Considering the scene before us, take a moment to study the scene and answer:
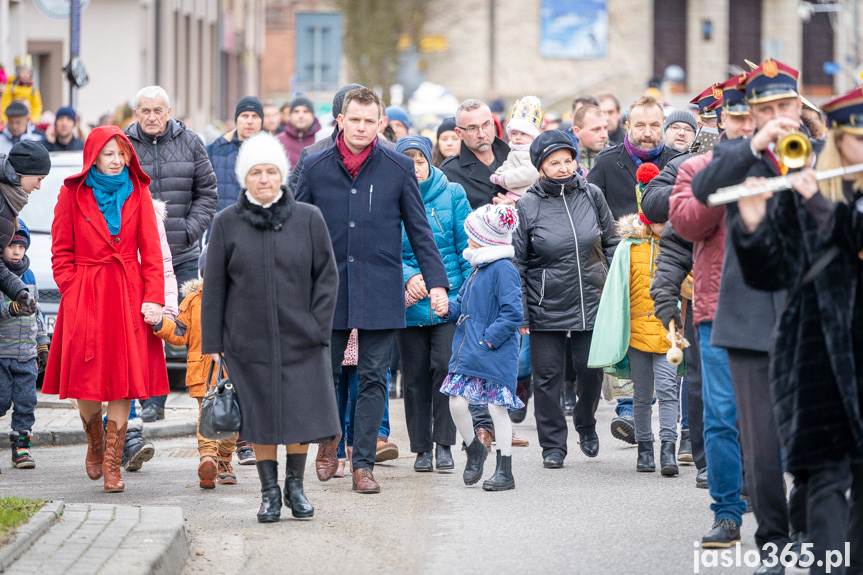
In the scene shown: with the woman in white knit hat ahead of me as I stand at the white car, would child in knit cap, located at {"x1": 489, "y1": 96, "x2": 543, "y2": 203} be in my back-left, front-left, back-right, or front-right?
front-left

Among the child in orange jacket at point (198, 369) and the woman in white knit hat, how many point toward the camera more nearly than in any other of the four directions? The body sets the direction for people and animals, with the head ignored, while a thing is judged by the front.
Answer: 2

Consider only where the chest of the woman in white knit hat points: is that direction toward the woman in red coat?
no

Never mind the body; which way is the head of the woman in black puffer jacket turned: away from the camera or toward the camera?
toward the camera

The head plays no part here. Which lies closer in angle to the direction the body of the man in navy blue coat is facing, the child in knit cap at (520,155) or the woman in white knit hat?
the woman in white knit hat

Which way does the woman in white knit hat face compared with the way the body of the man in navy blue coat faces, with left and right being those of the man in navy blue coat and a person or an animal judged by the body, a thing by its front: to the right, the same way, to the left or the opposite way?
the same way

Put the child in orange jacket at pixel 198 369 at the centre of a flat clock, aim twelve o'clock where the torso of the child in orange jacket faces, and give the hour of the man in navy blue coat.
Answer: The man in navy blue coat is roughly at 10 o'clock from the child in orange jacket.

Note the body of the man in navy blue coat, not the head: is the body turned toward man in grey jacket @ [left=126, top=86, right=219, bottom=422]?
no

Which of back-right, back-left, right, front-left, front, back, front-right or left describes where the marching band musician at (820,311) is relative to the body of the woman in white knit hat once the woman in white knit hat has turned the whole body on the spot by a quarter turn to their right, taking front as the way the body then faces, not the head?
back-left

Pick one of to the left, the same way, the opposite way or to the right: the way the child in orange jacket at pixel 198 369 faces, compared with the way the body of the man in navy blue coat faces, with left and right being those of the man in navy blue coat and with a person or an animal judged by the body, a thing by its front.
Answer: the same way

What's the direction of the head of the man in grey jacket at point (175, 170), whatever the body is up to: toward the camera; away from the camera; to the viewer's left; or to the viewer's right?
toward the camera

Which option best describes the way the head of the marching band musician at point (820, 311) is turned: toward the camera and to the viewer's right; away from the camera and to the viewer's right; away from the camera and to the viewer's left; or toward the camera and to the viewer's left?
toward the camera and to the viewer's left

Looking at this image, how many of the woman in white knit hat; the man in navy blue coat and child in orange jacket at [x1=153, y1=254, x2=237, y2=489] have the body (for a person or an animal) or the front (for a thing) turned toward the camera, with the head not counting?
3

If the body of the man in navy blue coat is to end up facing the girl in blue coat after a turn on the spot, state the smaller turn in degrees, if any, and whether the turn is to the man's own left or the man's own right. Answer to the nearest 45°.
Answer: approximately 90° to the man's own left

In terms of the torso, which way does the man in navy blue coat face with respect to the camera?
toward the camera
